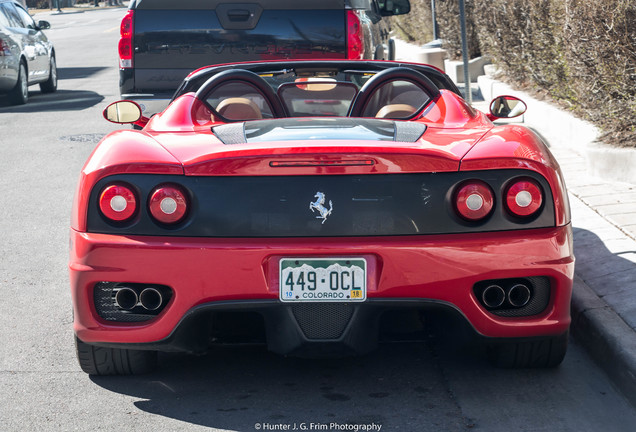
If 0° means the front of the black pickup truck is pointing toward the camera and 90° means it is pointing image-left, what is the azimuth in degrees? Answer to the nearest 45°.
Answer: approximately 180°

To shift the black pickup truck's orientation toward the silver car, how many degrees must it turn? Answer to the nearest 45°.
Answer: approximately 45° to its left

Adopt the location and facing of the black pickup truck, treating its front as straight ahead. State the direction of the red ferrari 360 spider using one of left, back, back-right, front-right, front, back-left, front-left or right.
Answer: back

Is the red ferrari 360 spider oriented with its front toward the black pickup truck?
yes

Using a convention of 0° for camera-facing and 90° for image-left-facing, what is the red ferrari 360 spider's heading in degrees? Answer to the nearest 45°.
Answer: approximately 180°

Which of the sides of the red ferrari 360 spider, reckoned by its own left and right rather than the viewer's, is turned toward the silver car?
front

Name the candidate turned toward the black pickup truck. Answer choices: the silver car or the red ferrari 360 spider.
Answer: the red ferrari 360 spider

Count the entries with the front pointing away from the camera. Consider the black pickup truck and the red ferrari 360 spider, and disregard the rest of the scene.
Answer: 2
